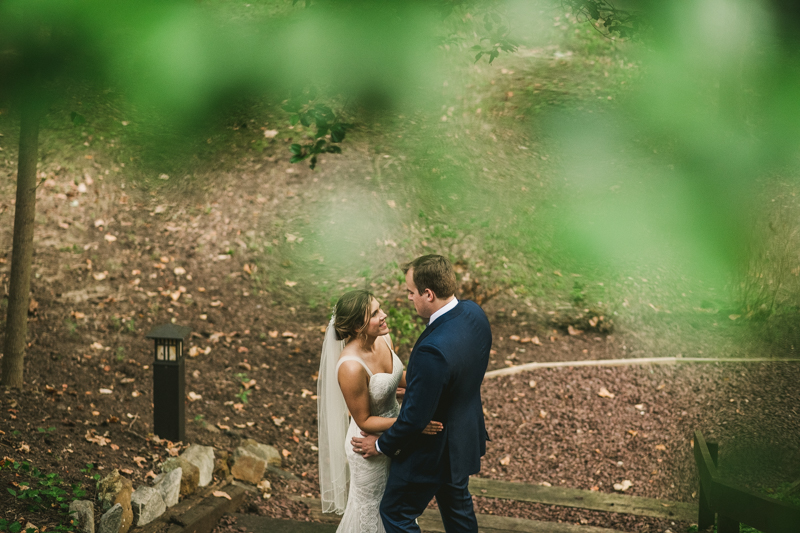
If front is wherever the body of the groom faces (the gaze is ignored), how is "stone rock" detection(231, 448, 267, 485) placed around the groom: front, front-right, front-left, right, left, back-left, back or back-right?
front

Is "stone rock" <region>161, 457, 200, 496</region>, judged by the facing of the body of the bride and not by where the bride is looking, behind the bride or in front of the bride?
behind

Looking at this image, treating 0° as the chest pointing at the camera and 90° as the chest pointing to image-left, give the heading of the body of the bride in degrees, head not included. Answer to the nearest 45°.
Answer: approximately 315°

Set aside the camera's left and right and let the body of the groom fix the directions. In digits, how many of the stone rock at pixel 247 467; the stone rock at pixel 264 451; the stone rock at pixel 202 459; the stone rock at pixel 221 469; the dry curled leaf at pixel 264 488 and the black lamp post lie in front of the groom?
6

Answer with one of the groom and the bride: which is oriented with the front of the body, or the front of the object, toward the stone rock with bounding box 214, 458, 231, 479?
the groom

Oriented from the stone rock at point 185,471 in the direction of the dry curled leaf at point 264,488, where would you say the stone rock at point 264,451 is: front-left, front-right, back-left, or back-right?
front-left

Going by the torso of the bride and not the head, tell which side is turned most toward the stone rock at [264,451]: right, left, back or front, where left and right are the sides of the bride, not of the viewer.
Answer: back

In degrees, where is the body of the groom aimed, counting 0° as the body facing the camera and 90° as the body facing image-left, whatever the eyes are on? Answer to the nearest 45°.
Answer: approximately 135°

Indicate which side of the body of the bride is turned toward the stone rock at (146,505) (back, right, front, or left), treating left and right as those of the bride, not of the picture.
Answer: back

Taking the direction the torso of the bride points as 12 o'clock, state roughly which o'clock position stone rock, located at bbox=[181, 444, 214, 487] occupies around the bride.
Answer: The stone rock is roughly at 6 o'clock from the bride.

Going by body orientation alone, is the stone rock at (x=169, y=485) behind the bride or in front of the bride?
behind

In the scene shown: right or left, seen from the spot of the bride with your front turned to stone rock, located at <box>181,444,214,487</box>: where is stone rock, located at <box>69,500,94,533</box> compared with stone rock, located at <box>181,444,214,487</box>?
left
